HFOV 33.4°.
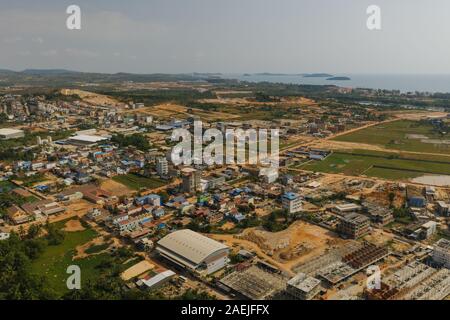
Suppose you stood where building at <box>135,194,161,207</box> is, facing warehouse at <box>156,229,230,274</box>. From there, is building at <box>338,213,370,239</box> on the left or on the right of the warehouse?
left
